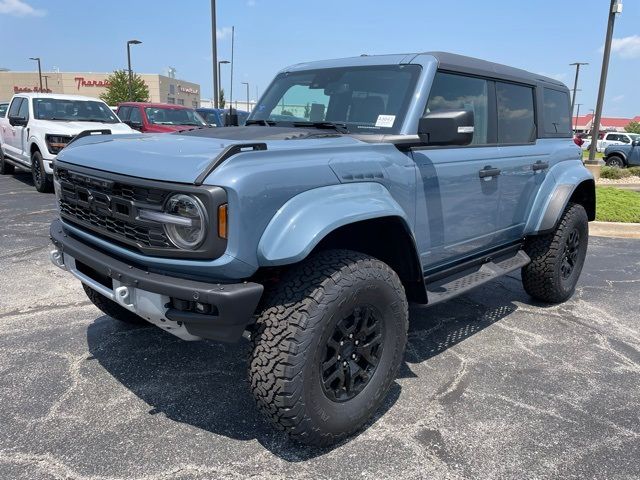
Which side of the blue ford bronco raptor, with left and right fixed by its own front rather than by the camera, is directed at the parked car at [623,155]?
back

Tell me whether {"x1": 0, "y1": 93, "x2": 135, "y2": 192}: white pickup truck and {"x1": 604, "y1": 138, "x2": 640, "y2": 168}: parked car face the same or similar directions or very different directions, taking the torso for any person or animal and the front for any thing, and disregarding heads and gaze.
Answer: very different directions

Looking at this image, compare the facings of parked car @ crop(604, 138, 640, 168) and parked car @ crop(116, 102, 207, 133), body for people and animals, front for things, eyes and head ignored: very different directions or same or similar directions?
very different directions

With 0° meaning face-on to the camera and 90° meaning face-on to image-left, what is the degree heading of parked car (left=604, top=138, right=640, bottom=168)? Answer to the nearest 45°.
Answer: approximately 90°

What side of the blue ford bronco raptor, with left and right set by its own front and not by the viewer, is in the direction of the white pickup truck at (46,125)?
right

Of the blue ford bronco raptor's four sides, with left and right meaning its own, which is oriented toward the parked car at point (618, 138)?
back

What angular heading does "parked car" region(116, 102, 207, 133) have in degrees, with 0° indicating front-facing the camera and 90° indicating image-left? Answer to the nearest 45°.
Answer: approximately 315°

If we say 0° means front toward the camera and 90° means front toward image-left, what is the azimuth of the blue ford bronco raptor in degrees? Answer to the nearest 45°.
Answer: approximately 45°

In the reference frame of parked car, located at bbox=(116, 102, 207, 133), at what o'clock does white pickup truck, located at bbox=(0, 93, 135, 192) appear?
The white pickup truck is roughly at 3 o'clock from the parked car.
